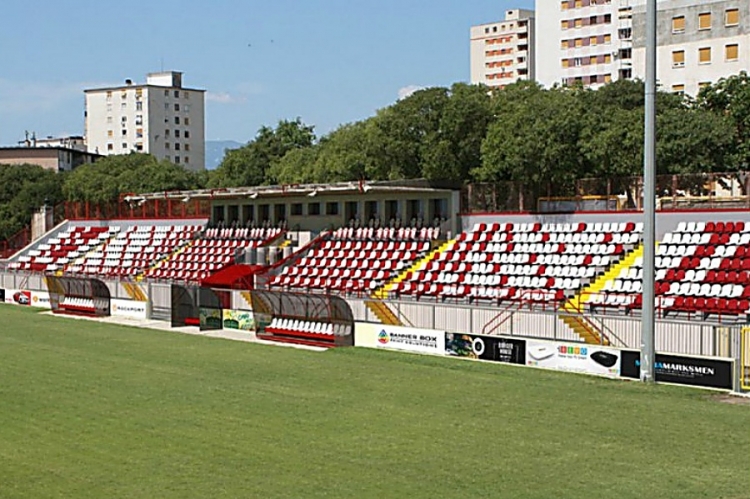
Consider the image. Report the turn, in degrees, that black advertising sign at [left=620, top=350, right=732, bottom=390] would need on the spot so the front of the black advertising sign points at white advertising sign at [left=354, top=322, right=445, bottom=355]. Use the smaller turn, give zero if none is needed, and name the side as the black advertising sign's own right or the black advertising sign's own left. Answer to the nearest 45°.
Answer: approximately 90° to the black advertising sign's own right

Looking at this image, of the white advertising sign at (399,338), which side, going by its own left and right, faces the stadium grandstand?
back

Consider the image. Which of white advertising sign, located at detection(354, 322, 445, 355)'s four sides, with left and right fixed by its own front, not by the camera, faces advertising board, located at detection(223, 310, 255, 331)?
right

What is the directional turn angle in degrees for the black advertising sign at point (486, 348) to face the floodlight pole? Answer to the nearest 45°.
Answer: approximately 90° to its left

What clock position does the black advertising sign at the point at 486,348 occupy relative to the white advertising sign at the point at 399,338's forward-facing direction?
The black advertising sign is roughly at 9 o'clock from the white advertising sign.

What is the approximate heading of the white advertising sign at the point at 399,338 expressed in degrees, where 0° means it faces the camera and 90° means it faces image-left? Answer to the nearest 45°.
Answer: approximately 45°

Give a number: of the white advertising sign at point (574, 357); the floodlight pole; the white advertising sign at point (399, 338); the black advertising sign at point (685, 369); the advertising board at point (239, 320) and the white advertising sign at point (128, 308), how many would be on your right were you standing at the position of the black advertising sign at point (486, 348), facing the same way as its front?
3

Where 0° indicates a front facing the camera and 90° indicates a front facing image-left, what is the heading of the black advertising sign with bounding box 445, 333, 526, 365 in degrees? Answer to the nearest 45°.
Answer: approximately 45°

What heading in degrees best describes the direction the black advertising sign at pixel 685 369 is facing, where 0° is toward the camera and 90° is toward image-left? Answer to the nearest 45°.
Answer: approximately 45°

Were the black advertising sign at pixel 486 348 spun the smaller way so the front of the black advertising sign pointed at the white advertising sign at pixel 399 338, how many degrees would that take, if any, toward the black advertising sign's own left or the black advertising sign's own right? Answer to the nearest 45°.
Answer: approximately 90° to the black advertising sign's own right

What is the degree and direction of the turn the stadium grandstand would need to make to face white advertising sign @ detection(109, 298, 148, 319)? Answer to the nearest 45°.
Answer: approximately 90° to its right

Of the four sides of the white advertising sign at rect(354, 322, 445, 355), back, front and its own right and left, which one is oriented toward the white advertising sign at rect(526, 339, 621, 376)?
left
